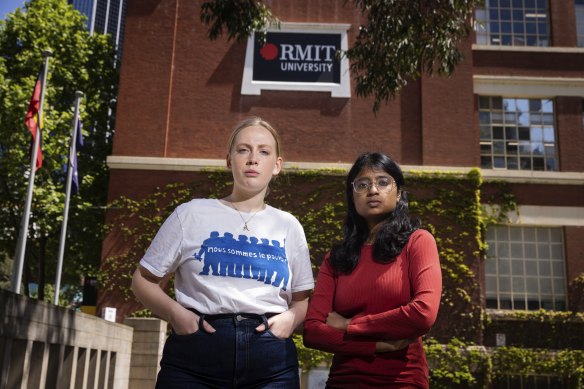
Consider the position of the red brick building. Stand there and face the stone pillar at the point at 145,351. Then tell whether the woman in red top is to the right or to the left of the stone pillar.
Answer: left

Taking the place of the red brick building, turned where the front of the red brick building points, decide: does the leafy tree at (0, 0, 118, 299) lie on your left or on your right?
on your right

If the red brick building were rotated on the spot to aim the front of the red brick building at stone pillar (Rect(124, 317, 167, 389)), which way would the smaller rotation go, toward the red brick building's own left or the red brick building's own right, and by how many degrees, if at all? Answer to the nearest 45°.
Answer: approximately 45° to the red brick building's own right

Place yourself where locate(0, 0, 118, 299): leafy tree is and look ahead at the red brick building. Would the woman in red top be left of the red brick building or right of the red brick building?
right

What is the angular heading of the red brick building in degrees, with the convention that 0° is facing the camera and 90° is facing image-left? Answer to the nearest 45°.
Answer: approximately 0°

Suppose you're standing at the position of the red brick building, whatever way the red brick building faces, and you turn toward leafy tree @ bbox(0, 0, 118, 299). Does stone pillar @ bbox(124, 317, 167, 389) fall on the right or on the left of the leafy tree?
left

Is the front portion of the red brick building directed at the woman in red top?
yes

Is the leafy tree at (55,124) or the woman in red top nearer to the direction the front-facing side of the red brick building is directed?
the woman in red top

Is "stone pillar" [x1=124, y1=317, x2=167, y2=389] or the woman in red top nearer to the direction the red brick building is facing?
the woman in red top
